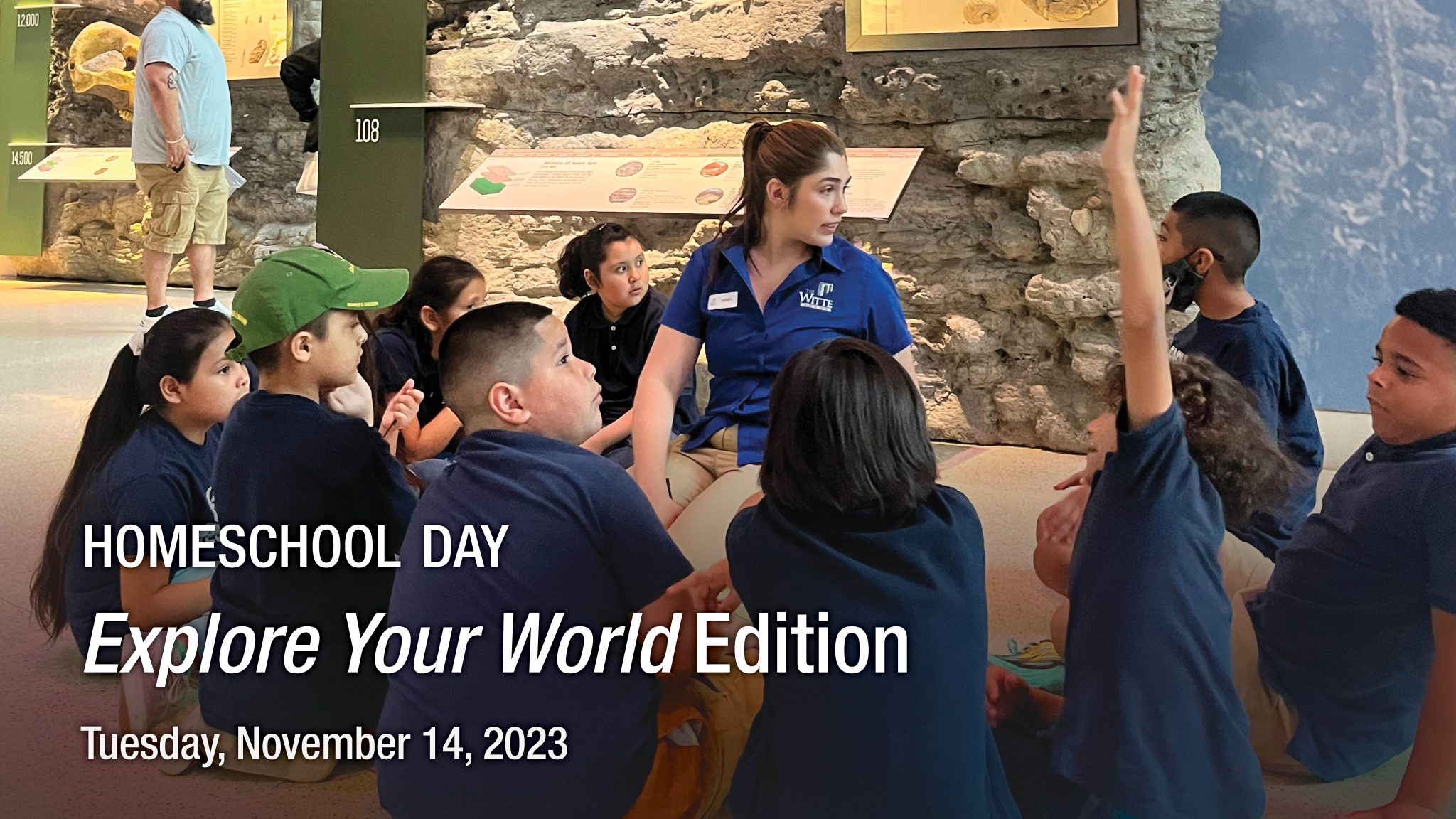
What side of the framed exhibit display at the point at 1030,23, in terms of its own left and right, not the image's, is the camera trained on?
front

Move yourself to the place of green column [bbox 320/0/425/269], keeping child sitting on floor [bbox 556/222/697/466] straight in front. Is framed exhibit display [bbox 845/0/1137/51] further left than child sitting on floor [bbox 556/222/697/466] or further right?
left

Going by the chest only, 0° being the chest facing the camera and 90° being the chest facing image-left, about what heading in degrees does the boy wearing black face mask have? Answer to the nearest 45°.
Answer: approximately 90°

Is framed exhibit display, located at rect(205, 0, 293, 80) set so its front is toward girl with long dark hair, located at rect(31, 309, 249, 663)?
yes

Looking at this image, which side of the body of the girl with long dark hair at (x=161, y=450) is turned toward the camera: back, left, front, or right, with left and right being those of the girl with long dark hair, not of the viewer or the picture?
right

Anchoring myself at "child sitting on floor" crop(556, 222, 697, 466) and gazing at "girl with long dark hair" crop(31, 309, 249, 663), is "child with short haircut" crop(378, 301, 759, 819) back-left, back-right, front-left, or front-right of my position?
front-left

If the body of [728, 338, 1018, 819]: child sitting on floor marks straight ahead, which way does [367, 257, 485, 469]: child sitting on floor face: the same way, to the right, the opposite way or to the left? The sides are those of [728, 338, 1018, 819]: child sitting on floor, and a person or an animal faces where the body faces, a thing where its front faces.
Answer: to the right

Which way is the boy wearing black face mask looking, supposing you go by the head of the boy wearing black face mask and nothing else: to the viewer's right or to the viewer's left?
to the viewer's left

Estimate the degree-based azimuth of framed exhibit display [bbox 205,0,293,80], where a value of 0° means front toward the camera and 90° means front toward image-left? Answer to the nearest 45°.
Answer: approximately 0°

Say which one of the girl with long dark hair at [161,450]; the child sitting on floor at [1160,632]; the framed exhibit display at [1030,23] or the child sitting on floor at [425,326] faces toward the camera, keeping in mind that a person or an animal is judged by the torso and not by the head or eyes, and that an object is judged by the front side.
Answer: the framed exhibit display

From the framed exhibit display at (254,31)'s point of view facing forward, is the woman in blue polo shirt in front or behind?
in front
